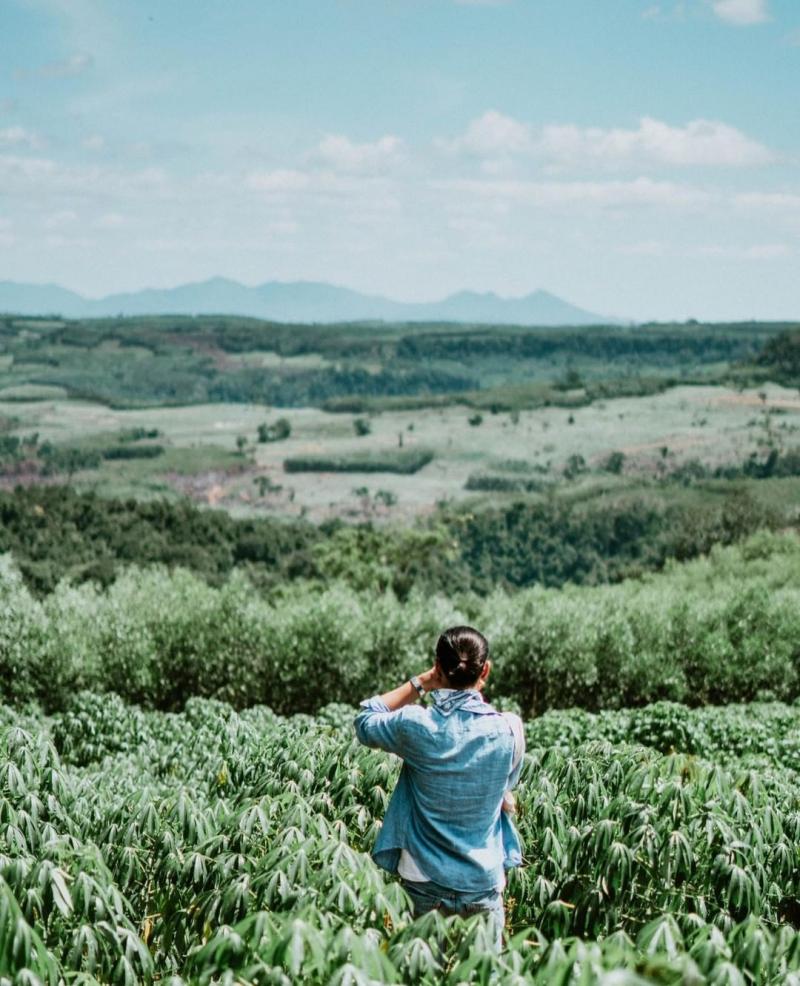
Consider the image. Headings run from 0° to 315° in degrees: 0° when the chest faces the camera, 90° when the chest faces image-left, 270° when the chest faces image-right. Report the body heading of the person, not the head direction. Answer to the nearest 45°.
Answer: approximately 180°

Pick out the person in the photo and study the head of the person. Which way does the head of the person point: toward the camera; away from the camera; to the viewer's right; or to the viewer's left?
away from the camera

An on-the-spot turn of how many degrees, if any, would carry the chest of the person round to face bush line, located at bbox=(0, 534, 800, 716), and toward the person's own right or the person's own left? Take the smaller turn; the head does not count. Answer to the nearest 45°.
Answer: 0° — they already face it
